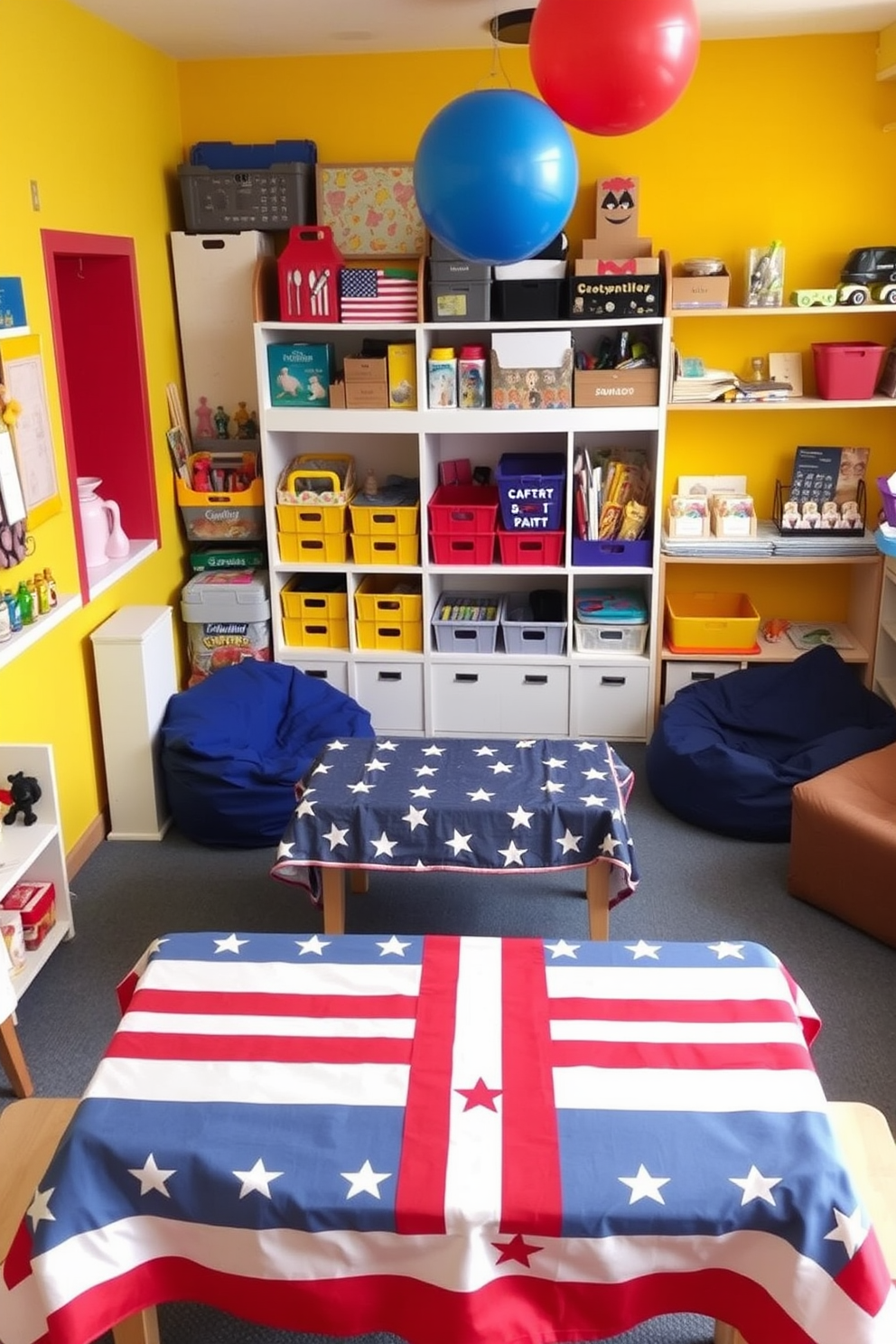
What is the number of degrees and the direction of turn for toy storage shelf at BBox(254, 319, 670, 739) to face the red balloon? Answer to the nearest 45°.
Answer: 0° — it already faces it

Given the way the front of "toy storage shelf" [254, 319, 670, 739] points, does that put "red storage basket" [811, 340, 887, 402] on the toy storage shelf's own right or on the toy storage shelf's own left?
on the toy storage shelf's own left

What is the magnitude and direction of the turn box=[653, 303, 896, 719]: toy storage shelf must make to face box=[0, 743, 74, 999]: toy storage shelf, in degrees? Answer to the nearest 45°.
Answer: approximately 45° to its right

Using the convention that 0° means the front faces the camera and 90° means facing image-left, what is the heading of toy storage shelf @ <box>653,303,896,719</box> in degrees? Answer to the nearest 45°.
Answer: approximately 0°

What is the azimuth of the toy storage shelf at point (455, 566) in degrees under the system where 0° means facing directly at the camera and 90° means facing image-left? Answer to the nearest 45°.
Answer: approximately 0°

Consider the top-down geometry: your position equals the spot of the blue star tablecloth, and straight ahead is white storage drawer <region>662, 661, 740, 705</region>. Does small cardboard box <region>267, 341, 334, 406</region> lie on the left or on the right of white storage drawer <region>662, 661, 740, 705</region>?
left

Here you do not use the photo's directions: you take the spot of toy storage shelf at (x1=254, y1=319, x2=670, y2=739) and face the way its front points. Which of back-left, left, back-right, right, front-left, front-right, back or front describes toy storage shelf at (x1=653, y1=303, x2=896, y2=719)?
left

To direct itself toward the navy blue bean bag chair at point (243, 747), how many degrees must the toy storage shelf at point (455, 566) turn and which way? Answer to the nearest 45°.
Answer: approximately 45° to its right
